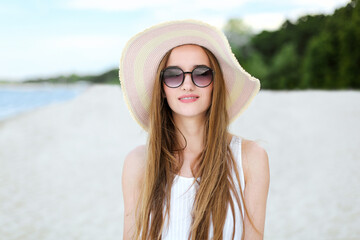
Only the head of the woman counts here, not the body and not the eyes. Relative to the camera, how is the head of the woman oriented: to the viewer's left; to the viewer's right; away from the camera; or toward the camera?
toward the camera

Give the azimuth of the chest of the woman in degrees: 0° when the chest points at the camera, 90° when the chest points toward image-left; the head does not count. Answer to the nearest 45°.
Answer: approximately 0°
